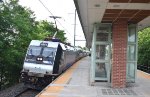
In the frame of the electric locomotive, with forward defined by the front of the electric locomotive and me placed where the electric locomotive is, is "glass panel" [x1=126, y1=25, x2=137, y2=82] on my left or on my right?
on my left

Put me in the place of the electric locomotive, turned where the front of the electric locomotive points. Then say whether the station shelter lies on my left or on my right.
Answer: on my left

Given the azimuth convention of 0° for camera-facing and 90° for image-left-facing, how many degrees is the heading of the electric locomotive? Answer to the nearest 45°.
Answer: approximately 45°

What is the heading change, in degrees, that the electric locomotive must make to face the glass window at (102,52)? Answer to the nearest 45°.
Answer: approximately 90° to its left
